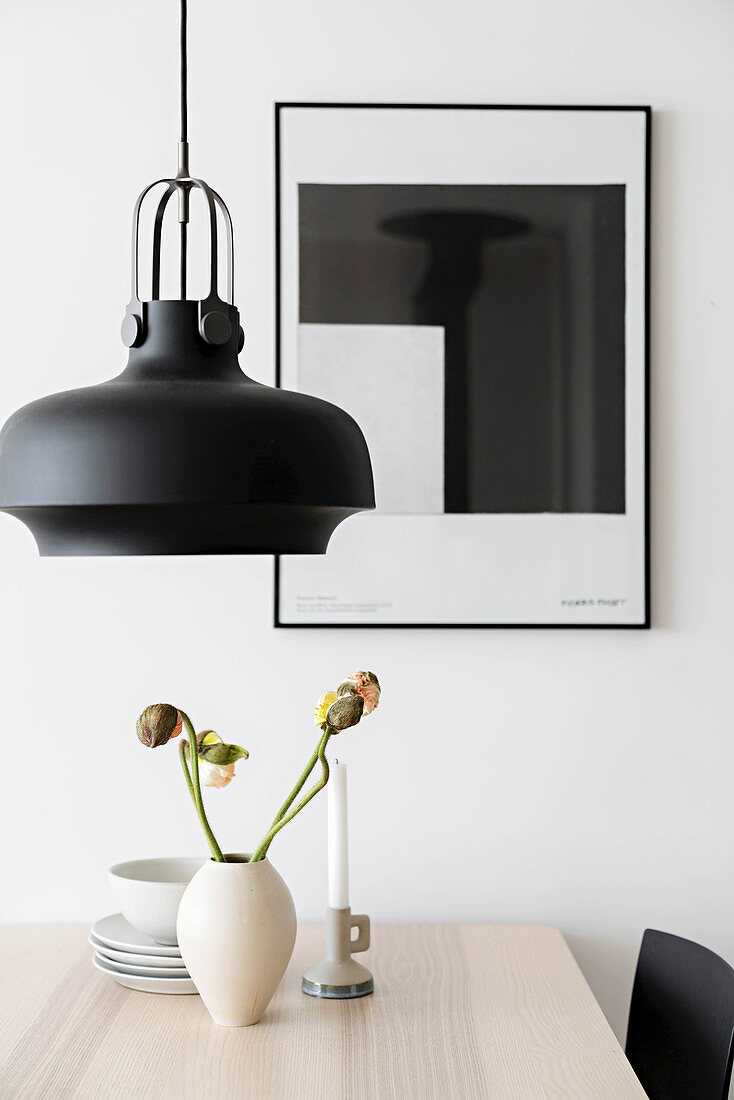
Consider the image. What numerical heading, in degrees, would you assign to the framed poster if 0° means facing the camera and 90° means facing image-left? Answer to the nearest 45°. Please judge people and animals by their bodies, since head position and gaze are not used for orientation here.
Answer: approximately 0°

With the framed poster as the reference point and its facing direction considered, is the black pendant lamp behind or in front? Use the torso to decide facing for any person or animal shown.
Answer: in front
